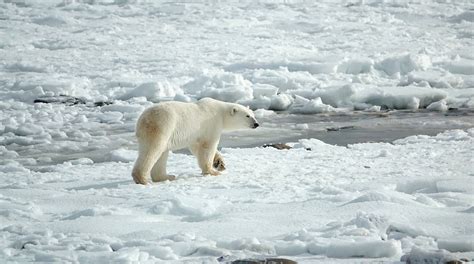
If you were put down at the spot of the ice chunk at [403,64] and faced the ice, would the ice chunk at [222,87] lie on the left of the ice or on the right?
right

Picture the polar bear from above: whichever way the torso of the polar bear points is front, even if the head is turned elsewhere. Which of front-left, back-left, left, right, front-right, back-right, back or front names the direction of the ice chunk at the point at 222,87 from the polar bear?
left

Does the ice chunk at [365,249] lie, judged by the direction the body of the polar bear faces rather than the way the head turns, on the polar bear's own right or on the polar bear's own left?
on the polar bear's own right

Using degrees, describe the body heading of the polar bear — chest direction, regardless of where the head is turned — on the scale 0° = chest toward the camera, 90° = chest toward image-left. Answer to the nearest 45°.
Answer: approximately 270°

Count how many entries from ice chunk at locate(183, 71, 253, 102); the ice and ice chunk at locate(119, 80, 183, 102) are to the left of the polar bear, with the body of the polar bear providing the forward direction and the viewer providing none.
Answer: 2

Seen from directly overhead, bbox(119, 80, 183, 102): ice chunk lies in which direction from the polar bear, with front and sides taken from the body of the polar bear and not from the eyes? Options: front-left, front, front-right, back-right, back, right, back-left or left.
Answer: left

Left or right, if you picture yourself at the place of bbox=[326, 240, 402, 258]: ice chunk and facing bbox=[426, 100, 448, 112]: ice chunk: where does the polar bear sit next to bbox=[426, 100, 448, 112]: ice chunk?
left

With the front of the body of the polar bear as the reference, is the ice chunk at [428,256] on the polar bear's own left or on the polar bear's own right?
on the polar bear's own right

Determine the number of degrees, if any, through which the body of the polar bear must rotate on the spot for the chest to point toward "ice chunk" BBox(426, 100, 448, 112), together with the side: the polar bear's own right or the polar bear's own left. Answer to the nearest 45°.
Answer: approximately 45° to the polar bear's own left

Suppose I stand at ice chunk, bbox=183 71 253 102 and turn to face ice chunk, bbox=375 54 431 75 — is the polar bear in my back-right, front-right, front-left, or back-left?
back-right

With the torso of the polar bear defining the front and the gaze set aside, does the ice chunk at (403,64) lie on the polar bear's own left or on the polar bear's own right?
on the polar bear's own left

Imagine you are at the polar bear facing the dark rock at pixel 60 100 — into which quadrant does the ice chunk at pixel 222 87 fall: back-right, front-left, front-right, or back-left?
front-right

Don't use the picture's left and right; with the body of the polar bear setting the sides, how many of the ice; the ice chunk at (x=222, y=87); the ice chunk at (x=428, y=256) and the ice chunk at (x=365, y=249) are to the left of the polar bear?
1
